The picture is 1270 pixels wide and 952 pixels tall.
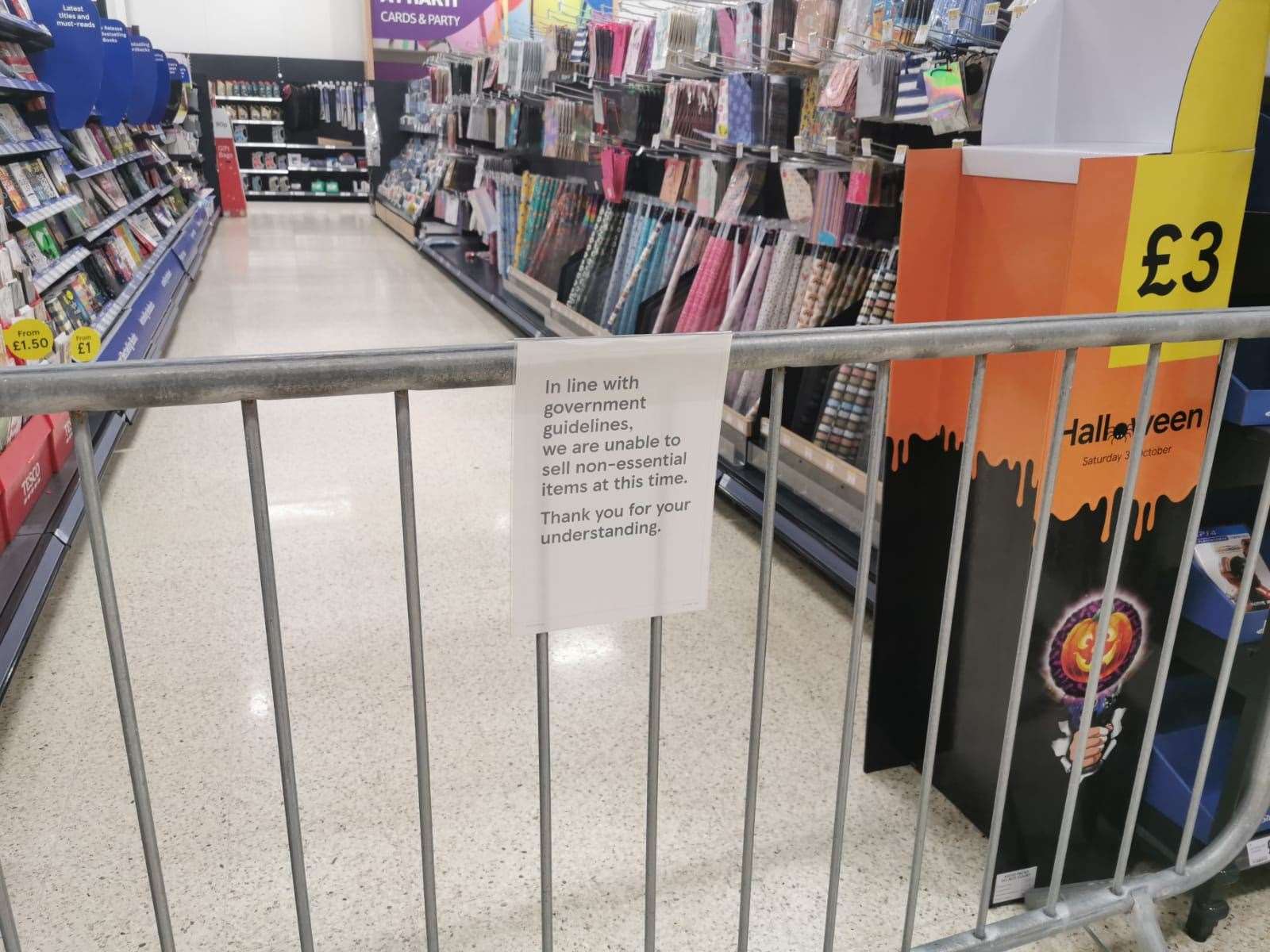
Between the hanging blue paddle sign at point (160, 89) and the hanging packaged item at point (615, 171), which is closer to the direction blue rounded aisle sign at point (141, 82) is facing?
the hanging packaged item

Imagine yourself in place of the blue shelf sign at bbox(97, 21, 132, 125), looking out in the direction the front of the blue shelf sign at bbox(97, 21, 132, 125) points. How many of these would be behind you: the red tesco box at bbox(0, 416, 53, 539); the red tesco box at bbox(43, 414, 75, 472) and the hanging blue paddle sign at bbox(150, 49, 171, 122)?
1

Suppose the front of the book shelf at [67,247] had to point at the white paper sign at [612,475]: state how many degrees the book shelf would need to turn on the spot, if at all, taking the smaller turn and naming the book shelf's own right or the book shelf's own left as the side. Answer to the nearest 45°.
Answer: approximately 90° to the book shelf's own right

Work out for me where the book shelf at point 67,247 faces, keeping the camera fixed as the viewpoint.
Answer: facing to the right of the viewer

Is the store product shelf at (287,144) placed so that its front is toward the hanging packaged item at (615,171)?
yes

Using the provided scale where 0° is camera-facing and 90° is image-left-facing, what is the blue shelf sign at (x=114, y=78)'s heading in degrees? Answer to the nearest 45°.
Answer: approximately 0°

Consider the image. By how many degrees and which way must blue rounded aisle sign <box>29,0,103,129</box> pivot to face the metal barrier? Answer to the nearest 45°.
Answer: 0° — it already faces it

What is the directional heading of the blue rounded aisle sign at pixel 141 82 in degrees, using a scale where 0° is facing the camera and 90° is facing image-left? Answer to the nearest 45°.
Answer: approximately 0°
